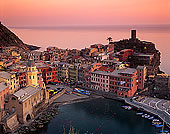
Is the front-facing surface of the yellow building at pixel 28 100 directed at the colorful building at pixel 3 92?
no
